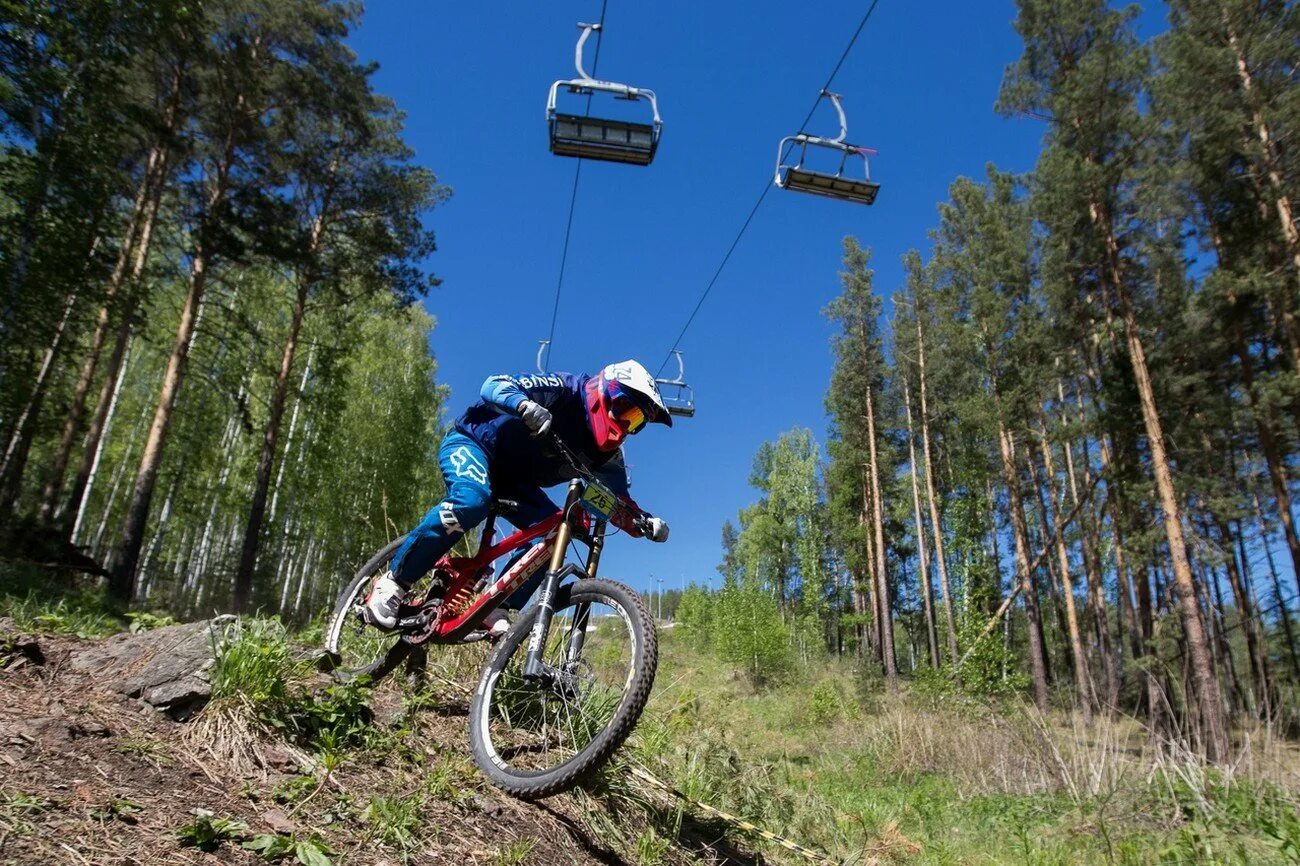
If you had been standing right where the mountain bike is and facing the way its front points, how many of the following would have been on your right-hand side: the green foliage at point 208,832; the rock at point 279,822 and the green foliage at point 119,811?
3

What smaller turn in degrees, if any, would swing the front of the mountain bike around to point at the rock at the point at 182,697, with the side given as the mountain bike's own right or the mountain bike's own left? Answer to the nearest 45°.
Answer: approximately 135° to the mountain bike's own right

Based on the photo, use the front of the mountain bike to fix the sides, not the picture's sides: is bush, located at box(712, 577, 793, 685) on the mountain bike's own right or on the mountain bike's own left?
on the mountain bike's own left

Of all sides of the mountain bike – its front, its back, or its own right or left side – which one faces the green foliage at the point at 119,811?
right

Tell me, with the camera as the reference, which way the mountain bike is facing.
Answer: facing the viewer and to the right of the viewer

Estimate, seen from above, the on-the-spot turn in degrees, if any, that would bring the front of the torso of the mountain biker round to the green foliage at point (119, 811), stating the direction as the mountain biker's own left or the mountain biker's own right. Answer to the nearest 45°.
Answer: approximately 90° to the mountain biker's own right

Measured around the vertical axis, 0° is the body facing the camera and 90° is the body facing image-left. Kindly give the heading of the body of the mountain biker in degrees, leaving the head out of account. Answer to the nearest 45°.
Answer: approximately 315°

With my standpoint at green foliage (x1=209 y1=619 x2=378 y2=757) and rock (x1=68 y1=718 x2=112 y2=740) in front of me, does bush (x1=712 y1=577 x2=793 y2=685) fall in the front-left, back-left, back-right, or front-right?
back-right

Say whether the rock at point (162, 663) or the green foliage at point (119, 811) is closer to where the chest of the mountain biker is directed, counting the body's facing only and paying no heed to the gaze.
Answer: the green foliage

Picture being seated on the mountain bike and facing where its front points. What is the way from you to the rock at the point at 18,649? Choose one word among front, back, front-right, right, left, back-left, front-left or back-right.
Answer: back-right
